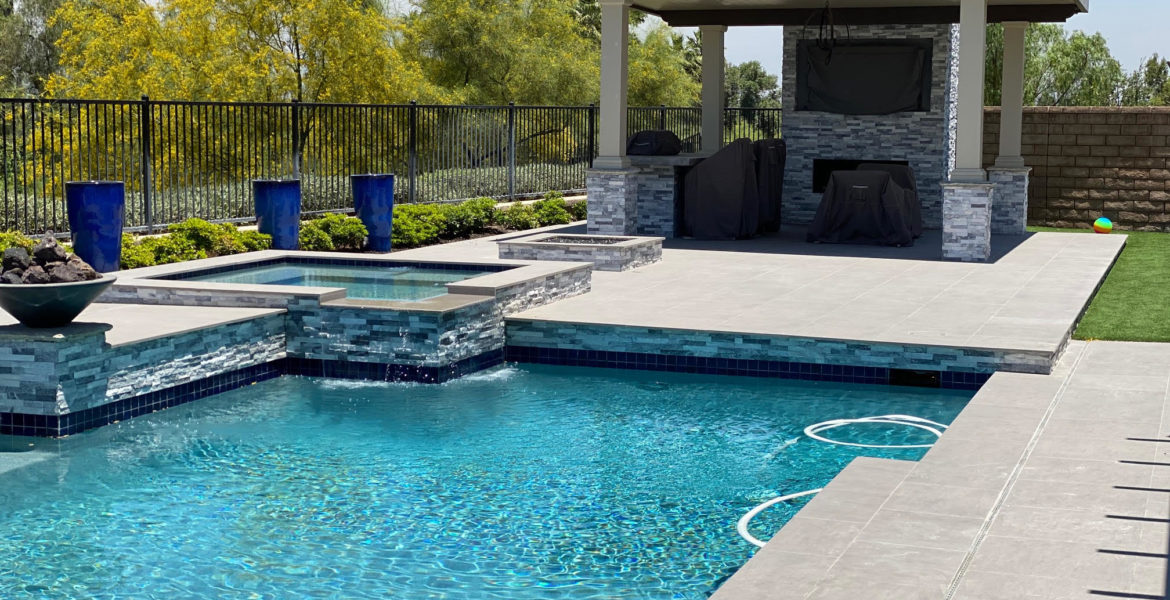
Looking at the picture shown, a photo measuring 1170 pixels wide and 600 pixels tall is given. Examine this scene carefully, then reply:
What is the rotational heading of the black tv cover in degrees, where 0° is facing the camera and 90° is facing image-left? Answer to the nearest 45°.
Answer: approximately 0°

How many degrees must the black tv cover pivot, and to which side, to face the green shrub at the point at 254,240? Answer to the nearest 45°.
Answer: approximately 45° to its right

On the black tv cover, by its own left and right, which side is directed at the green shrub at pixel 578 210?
right

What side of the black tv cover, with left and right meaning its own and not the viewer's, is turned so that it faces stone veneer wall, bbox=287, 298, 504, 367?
front

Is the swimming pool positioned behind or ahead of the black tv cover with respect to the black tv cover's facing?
ahead

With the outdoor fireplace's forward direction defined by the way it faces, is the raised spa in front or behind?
in front

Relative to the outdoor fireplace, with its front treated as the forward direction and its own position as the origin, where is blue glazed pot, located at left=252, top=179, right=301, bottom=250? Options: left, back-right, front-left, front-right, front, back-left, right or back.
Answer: front-right

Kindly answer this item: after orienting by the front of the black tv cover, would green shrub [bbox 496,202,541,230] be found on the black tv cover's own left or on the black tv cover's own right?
on the black tv cover's own right

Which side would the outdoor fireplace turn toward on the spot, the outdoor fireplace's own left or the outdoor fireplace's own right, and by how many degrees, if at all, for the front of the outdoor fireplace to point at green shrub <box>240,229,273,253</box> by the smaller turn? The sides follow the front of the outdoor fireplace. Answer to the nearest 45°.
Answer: approximately 45° to the outdoor fireplace's own right

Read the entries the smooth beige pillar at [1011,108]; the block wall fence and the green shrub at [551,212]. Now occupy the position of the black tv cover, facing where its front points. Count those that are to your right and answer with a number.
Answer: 1

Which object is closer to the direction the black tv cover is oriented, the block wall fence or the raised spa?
the raised spa

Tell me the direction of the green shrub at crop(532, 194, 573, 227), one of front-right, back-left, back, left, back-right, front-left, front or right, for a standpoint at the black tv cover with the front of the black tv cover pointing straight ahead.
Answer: right
